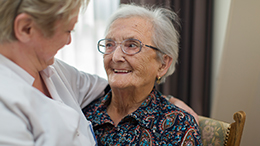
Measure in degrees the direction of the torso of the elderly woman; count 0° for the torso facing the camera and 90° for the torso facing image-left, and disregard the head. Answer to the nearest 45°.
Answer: approximately 45°
